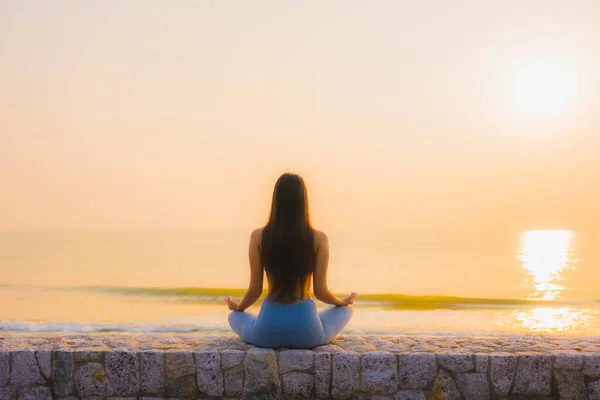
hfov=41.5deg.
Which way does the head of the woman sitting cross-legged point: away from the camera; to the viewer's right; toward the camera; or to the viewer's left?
away from the camera

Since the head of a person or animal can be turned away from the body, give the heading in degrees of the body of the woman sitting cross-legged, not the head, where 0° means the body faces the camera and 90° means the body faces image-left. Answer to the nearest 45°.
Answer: approximately 180°
